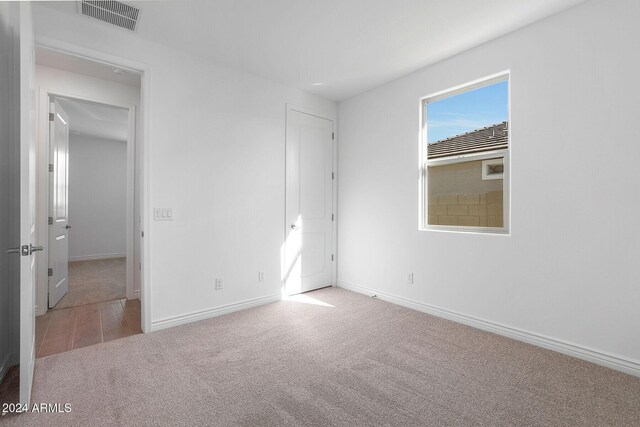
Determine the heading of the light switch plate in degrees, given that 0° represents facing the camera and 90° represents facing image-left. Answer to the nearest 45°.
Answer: approximately 0°

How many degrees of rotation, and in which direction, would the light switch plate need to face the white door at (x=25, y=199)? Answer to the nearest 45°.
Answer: approximately 45° to its right

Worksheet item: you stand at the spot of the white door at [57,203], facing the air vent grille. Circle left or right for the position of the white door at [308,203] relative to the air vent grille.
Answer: left

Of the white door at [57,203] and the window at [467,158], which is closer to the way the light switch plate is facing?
the window

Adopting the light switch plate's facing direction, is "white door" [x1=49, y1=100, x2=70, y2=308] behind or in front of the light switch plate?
behind

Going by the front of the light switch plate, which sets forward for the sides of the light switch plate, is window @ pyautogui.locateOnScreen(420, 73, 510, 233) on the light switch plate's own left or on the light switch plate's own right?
on the light switch plate's own left

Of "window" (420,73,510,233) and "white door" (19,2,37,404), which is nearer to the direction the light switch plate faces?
the white door

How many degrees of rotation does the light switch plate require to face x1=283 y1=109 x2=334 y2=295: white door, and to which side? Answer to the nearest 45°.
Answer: approximately 90° to its left

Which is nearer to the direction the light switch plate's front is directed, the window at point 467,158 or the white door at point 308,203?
the window
